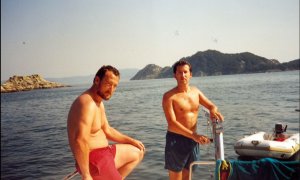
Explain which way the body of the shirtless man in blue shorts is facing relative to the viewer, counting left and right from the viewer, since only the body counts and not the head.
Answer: facing the viewer and to the right of the viewer
